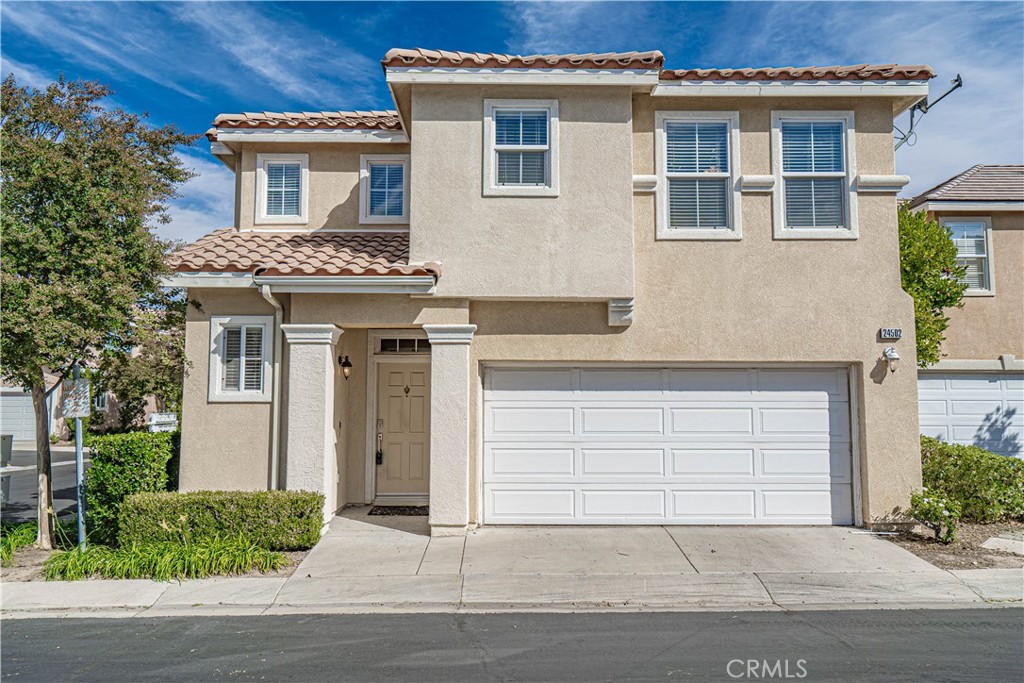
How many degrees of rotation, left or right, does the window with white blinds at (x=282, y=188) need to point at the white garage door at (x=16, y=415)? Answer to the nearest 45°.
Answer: approximately 135° to its right

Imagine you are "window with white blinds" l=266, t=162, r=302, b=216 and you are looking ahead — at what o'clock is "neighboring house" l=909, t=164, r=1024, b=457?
The neighboring house is roughly at 9 o'clock from the window with white blinds.

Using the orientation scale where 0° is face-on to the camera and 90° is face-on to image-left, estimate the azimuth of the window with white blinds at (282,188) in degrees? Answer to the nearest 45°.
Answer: approximately 0°

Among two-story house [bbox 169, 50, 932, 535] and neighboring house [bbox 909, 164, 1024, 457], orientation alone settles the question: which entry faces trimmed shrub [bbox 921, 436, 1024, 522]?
the neighboring house

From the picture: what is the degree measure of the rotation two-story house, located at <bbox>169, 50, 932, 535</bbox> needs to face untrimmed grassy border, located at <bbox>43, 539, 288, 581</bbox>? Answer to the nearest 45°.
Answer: approximately 90° to its right

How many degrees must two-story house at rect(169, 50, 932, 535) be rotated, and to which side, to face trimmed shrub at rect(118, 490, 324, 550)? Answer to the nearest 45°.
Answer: approximately 90° to its right
